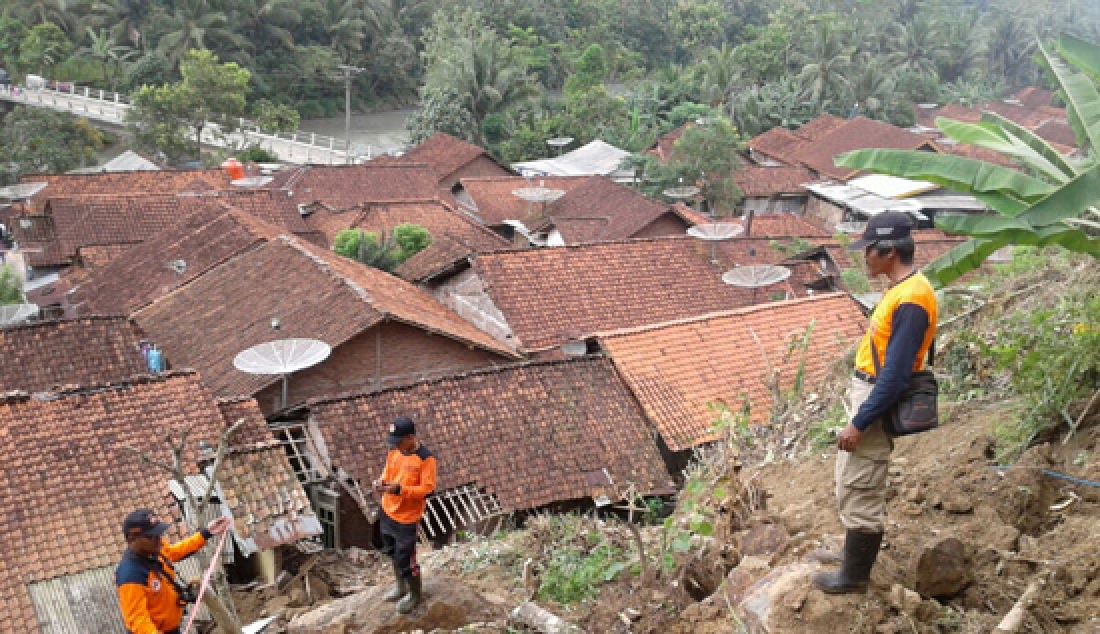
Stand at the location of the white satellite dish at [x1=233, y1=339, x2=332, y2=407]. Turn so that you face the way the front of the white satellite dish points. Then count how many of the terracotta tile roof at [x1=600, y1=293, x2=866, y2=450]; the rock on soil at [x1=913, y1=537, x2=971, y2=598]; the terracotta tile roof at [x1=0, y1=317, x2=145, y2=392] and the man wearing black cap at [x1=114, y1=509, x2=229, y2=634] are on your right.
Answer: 1

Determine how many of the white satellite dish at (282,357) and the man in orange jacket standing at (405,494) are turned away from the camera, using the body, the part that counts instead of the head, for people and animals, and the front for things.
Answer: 0

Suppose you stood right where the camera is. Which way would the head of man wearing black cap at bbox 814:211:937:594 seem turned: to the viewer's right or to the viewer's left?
to the viewer's left

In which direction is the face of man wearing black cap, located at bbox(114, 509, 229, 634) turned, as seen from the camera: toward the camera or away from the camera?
toward the camera

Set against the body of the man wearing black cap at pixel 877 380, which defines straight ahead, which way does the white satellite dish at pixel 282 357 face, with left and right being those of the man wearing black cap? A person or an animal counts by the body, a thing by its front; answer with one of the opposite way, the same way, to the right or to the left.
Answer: to the left

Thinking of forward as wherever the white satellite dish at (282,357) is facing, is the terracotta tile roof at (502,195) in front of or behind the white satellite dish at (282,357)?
behind

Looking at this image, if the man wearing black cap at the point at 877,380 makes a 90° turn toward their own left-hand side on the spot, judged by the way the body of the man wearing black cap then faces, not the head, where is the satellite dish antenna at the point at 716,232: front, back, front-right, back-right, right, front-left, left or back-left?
back

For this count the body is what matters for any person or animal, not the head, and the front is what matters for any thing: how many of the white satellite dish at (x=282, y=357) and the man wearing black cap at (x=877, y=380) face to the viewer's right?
0

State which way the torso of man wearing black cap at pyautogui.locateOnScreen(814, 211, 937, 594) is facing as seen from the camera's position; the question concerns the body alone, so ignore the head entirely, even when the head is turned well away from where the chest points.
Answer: to the viewer's left
